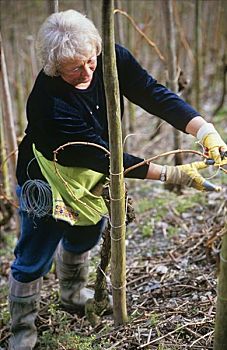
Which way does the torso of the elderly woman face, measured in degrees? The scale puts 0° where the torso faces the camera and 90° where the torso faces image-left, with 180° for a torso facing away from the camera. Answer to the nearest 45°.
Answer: approximately 315°

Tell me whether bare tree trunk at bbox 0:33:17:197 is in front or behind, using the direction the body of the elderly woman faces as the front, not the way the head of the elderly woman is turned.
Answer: behind

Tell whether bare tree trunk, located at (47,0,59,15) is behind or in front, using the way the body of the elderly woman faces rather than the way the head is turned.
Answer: behind

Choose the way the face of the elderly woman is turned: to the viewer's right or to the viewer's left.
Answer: to the viewer's right

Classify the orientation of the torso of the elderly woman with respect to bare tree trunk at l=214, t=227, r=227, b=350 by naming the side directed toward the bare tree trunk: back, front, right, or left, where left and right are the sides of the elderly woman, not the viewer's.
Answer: front
